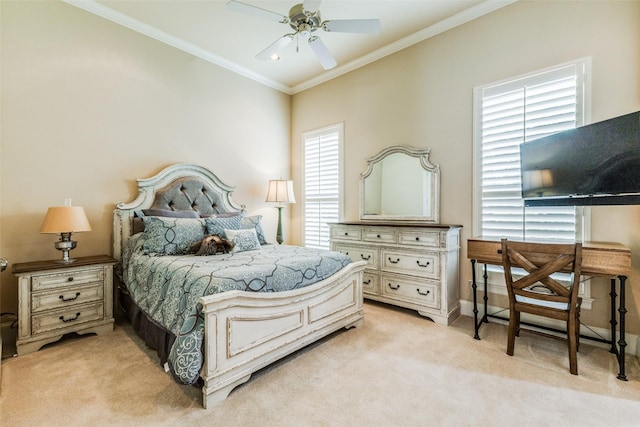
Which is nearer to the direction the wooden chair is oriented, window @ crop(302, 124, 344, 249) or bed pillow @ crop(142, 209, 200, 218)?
the window

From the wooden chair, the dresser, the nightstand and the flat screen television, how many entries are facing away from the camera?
1

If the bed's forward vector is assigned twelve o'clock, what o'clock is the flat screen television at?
The flat screen television is roughly at 11 o'clock from the bed.

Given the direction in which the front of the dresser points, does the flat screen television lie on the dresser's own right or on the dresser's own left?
on the dresser's own left

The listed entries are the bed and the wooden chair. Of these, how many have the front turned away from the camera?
1

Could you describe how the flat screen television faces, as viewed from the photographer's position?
facing the viewer and to the left of the viewer

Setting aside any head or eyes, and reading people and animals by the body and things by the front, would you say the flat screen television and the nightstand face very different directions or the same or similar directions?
very different directions

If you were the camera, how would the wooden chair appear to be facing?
facing away from the viewer

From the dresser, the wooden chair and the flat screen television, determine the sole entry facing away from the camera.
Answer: the wooden chair

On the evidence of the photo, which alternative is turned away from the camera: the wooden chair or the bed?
the wooden chair

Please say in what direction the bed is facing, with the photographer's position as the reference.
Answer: facing the viewer and to the right of the viewer

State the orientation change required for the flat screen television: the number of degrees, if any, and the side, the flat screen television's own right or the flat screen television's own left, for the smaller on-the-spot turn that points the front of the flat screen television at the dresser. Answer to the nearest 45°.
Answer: approximately 45° to the flat screen television's own right

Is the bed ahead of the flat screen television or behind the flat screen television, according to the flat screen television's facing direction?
ahead

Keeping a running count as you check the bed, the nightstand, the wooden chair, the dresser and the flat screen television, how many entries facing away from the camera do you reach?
1

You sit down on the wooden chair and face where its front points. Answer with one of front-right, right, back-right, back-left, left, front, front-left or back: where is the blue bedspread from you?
back-left

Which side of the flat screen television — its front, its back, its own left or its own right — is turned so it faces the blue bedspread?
front
